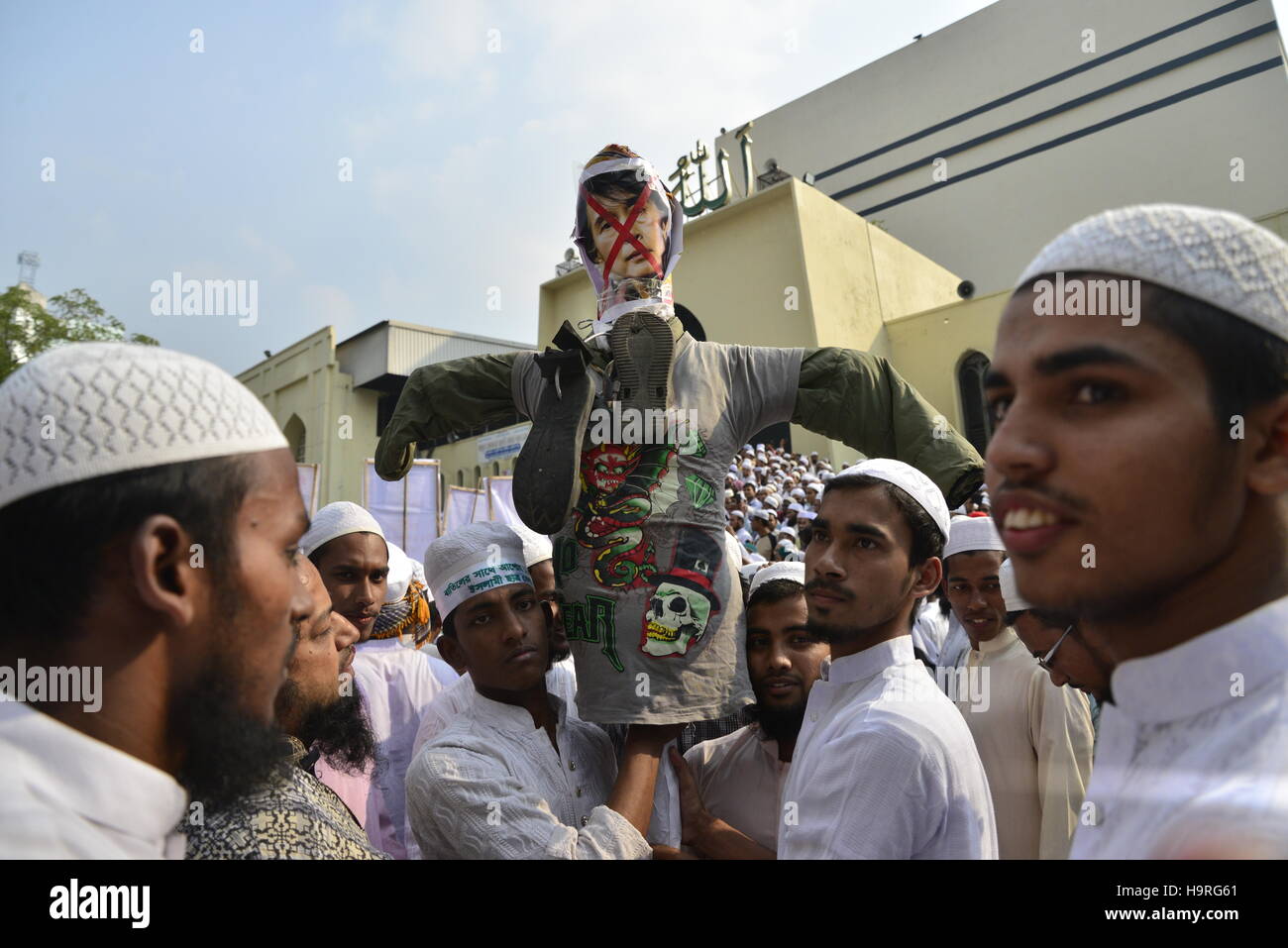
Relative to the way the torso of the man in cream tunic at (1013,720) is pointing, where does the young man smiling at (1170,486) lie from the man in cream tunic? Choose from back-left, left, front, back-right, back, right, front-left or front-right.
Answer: front-left

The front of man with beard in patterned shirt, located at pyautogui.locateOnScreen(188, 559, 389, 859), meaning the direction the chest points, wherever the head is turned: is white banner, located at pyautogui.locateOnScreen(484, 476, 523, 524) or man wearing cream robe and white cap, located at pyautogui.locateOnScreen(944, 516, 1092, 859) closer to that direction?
the man wearing cream robe and white cap

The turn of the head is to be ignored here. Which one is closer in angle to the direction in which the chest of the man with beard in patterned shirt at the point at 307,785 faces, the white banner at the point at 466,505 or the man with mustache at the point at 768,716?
the man with mustache

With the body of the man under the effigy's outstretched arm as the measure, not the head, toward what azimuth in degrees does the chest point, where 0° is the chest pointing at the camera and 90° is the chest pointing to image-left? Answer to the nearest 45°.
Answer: approximately 45°

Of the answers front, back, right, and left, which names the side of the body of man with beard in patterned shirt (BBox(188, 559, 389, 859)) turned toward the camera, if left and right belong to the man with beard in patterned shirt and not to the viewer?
right
